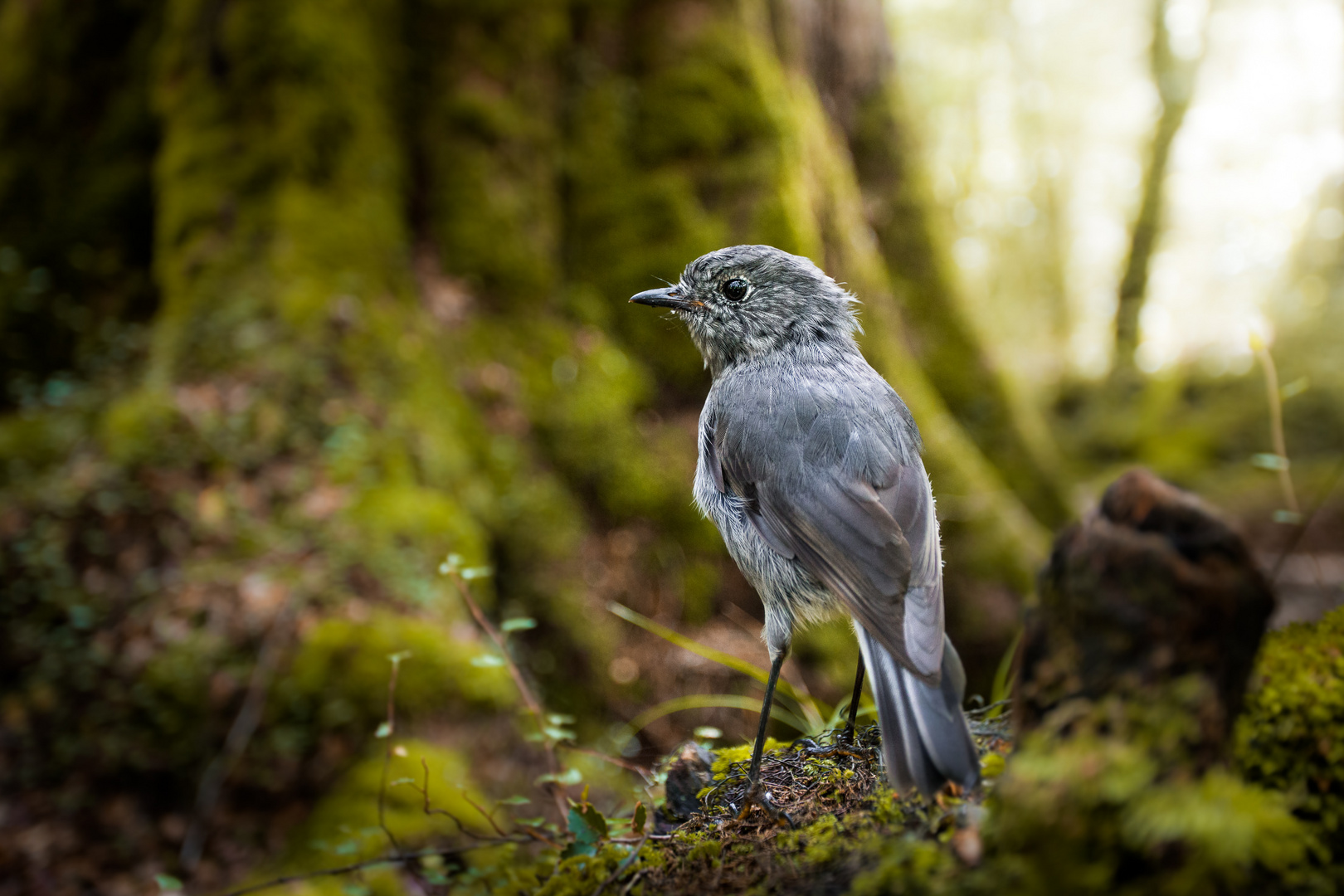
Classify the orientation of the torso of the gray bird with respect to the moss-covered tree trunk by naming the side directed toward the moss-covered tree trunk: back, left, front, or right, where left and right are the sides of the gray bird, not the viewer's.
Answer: front

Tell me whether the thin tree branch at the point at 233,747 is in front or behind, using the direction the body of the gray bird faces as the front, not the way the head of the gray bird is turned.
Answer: in front

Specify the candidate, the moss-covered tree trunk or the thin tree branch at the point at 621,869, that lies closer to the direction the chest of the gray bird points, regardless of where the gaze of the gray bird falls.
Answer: the moss-covered tree trunk

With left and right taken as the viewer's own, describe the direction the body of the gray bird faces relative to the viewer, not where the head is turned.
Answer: facing away from the viewer and to the left of the viewer

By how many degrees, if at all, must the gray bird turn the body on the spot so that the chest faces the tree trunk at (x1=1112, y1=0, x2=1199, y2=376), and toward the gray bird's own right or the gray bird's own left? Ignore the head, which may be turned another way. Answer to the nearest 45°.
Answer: approximately 45° to the gray bird's own right
